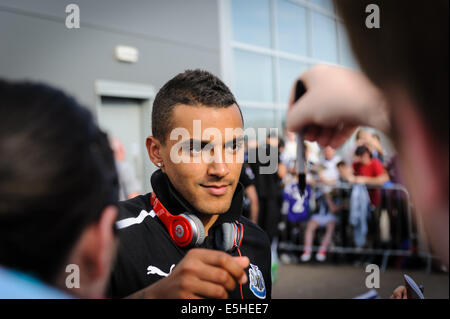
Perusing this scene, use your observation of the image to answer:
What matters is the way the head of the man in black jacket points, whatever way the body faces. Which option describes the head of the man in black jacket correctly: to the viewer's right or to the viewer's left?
to the viewer's right

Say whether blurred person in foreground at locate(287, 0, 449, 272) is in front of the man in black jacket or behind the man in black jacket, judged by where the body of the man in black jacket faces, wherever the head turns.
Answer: in front

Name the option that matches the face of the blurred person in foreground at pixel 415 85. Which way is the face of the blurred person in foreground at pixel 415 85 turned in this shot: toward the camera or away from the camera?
away from the camera

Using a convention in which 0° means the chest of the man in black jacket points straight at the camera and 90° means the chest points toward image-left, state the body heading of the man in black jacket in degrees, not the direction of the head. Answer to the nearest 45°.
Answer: approximately 315°

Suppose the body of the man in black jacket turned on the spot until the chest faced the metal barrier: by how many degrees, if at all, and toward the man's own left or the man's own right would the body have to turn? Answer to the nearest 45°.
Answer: approximately 90° to the man's own left

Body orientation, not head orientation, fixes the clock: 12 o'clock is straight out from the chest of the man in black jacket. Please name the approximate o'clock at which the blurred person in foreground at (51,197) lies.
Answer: The blurred person in foreground is roughly at 2 o'clock from the man in black jacket.

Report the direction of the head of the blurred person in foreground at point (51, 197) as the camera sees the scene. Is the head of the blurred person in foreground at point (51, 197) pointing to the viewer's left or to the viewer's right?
to the viewer's right

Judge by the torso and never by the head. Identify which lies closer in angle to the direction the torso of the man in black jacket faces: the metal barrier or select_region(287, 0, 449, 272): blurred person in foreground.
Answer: the blurred person in foreground
